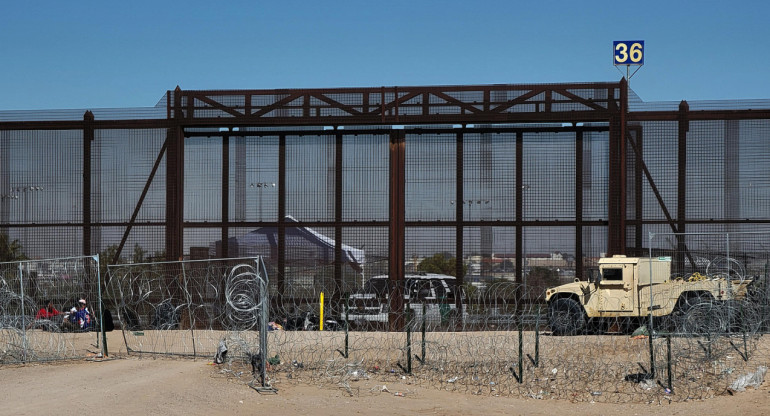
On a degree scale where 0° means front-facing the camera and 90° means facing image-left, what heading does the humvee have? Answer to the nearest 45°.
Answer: approximately 90°

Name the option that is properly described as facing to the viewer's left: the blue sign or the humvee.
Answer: the humvee

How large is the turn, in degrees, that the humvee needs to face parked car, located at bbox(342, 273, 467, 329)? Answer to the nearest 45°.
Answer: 0° — it already faces it

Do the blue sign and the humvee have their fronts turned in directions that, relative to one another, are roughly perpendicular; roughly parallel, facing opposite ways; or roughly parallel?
roughly perpendicular
